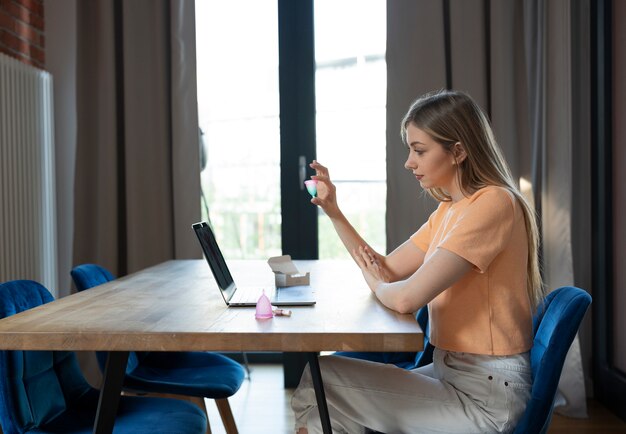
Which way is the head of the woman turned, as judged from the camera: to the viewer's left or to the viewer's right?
to the viewer's left

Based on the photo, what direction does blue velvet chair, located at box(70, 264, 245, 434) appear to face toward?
to the viewer's right

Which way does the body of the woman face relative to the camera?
to the viewer's left

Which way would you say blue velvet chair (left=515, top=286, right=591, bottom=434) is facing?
to the viewer's left

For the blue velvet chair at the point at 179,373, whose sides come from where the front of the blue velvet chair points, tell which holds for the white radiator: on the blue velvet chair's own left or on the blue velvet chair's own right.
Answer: on the blue velvet chair's own left

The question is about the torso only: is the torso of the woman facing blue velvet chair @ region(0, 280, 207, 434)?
yes

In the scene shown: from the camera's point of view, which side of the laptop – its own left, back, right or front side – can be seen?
right
